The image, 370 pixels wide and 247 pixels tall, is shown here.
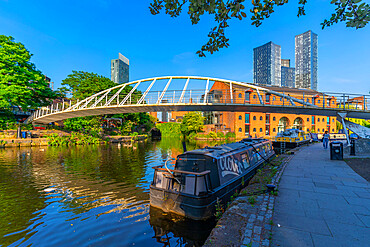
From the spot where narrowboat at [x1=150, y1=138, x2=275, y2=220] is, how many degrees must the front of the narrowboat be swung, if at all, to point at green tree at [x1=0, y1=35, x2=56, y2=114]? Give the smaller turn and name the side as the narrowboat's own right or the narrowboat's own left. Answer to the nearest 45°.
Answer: approximately 90° to the narrowboat's own left

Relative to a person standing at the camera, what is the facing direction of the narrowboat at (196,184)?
facing away from the viewer and to the right of the viewer
